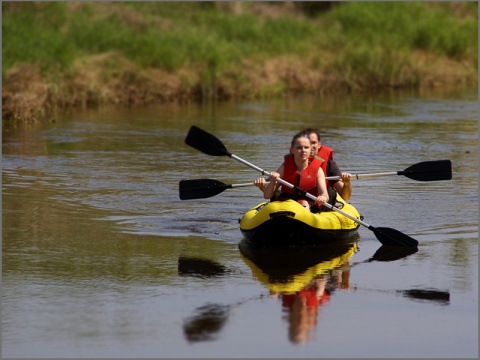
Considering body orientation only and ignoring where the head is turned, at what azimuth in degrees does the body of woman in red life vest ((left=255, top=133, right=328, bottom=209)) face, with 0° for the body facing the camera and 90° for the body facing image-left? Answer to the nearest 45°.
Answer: approximately 0°

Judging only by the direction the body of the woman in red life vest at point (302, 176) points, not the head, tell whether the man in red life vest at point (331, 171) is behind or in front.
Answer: behind
